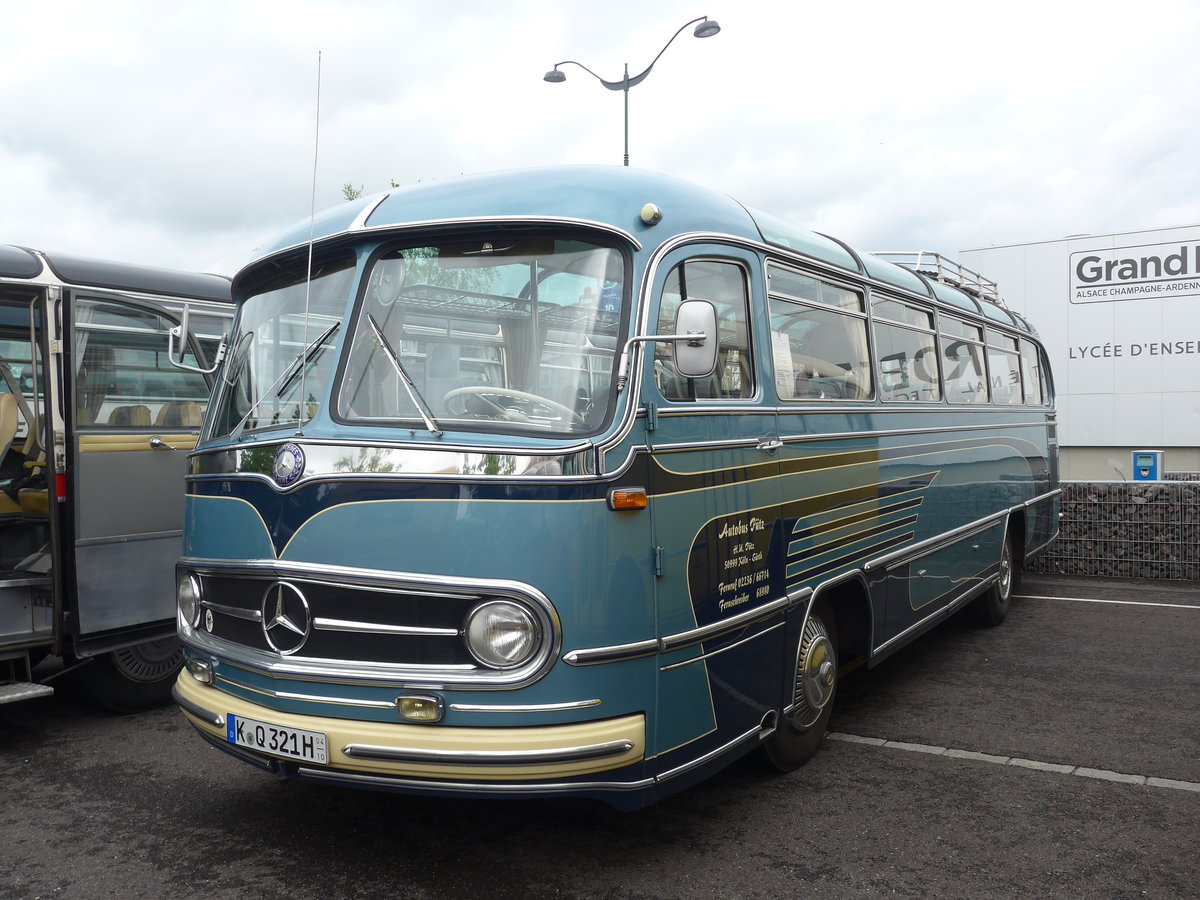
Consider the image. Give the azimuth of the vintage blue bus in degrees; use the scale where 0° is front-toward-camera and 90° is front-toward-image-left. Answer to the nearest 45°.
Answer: approximately 45°

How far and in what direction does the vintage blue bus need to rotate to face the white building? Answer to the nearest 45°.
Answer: approximately 180°

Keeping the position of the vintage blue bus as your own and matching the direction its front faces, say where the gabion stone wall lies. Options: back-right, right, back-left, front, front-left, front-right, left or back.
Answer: back
